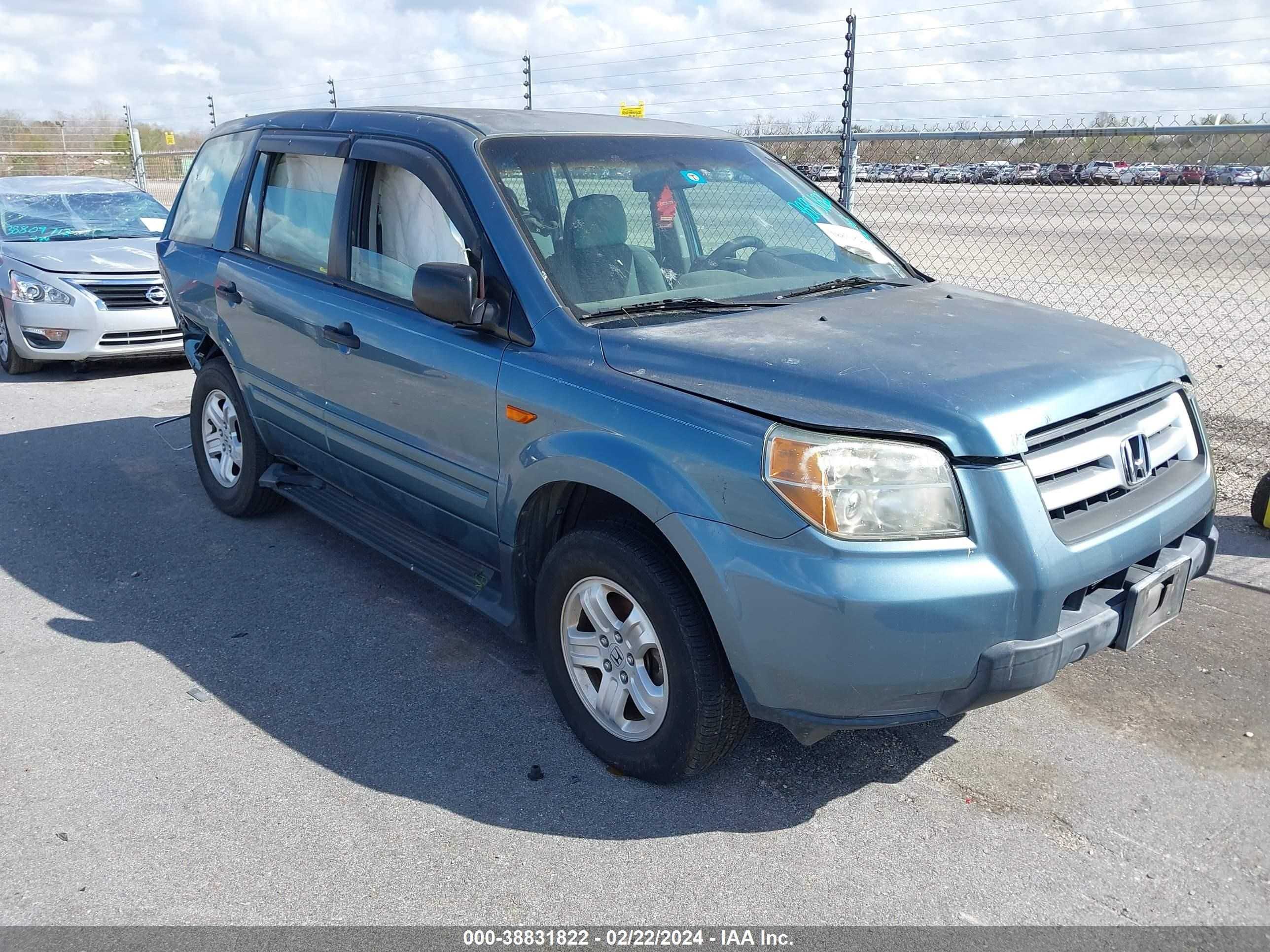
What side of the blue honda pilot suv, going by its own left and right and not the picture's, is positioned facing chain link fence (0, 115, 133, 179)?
back

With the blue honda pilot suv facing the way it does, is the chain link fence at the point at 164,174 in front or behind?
behind

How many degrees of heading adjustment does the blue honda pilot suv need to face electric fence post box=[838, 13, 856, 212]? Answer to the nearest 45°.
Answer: approximately 135° to its left

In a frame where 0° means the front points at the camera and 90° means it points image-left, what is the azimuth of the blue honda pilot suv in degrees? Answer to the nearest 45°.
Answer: approximately 315°

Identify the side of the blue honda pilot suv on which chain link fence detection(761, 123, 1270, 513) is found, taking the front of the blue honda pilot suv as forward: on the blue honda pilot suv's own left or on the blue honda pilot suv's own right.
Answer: on the blue honda pilot suv's own left

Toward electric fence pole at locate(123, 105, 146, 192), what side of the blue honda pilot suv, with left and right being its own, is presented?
back
